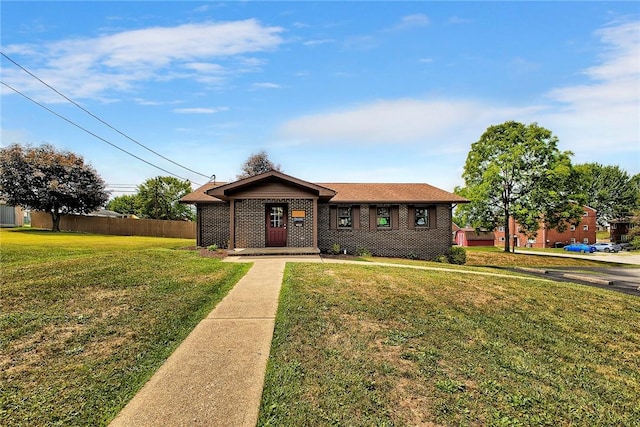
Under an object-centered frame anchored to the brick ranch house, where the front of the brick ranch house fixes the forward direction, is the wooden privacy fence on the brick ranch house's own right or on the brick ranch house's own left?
on the brick ranch house's own right

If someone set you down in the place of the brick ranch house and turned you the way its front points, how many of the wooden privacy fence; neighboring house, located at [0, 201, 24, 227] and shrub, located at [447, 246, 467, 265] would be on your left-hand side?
1

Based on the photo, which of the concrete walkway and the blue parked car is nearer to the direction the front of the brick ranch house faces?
the concrete walkway

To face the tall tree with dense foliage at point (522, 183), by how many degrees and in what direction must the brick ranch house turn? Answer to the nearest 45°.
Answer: approximately 135° to its left

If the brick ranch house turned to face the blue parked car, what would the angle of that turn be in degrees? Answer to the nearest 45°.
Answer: approximately 135° to its left

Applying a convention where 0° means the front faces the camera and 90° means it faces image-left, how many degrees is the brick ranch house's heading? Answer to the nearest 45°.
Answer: approximately 0°

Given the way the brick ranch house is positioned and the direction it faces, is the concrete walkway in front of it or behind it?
in front

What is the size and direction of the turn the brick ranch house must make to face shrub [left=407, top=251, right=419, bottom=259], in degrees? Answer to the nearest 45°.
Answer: approximately 90° to its left

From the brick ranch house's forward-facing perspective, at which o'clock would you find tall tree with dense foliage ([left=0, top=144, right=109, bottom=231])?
The tall tree with dense foliage is roughly at 4 o'clock from the brick ranch house.
